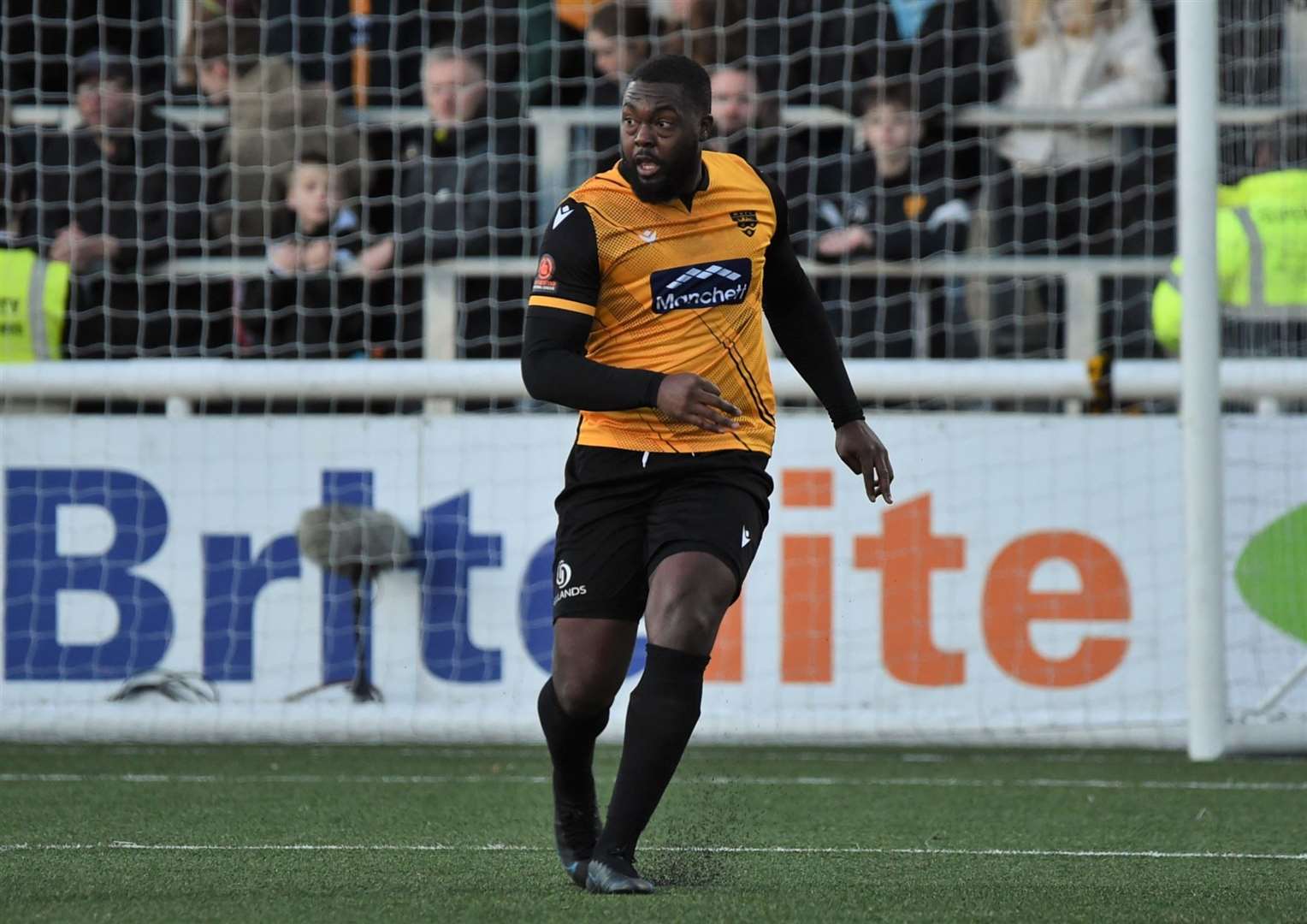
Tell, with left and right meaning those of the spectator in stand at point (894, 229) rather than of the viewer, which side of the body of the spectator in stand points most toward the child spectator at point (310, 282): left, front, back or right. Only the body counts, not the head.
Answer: right

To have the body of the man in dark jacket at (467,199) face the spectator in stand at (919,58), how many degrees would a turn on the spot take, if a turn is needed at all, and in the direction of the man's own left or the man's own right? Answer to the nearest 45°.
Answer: approximately 135° to the man's own left

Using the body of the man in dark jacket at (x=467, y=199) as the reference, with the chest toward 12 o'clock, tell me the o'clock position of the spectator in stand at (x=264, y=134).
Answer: The spectator in stand is roughly at 2 o'clock from the man in dark jacket.

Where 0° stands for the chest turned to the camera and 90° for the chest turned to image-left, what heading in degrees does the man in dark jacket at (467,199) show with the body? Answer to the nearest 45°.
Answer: approximately 45°

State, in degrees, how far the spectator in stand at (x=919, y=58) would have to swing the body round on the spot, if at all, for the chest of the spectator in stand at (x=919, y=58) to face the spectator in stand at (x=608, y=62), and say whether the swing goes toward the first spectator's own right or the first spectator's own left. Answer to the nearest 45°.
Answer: approximately 90° to the first spectator's own right

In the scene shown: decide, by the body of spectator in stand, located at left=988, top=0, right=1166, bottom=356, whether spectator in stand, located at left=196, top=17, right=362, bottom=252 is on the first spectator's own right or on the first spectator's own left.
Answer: on the first spectator's own right

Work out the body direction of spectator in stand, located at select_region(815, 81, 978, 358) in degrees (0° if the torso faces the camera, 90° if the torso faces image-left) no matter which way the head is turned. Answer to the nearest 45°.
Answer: approximately 0°
